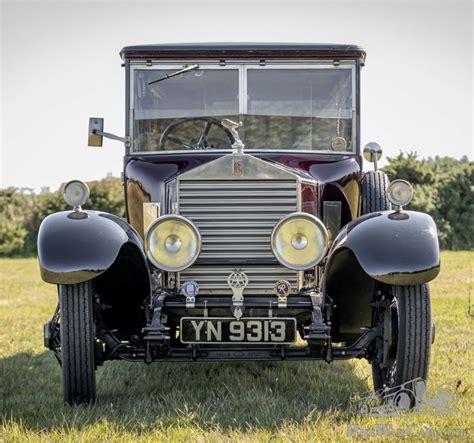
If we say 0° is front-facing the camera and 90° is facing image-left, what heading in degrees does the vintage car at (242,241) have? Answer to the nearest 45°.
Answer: approximately 0°
